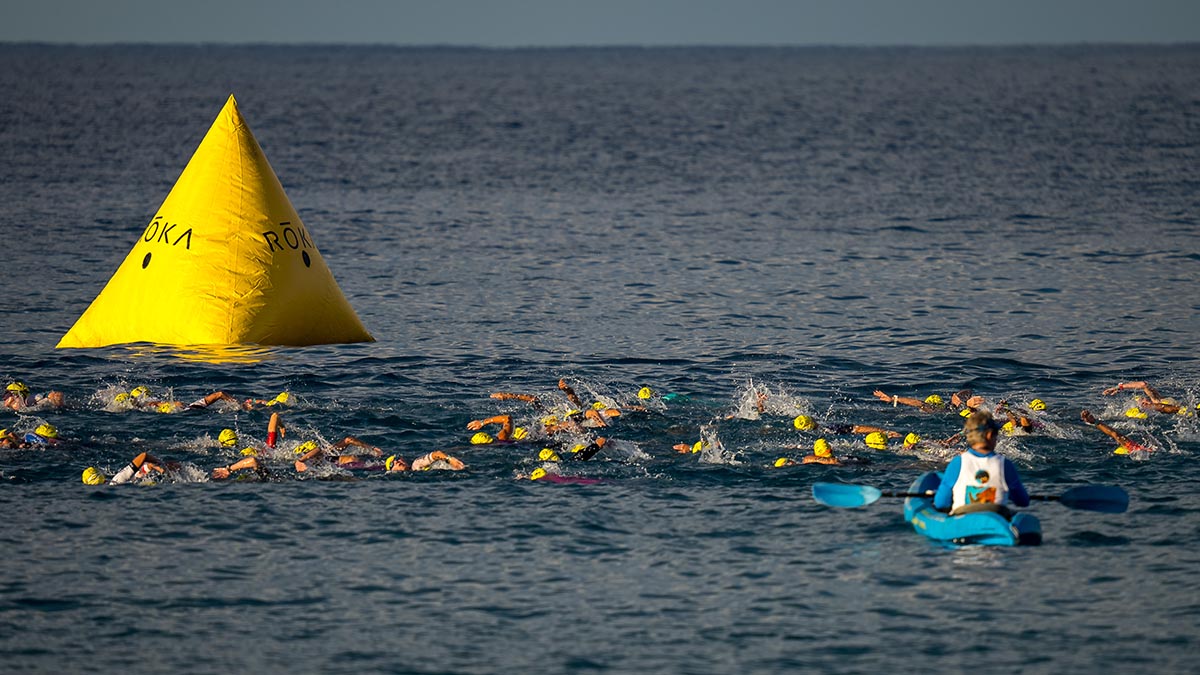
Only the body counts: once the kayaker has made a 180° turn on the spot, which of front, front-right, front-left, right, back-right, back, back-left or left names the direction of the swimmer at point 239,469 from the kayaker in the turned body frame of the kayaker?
right

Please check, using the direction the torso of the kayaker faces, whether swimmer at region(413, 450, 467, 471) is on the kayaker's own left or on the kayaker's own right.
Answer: on the kayaker's own left

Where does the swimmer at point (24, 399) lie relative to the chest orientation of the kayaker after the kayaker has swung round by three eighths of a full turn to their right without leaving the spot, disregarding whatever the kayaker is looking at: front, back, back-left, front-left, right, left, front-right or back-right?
back-right

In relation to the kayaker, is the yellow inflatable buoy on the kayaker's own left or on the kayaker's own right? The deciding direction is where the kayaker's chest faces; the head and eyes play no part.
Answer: on the kayaker's own left

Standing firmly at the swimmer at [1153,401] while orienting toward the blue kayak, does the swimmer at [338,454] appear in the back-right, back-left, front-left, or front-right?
front-right

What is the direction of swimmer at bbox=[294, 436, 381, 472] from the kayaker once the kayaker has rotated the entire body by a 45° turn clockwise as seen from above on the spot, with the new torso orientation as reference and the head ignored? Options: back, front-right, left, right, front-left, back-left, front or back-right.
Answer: back-left

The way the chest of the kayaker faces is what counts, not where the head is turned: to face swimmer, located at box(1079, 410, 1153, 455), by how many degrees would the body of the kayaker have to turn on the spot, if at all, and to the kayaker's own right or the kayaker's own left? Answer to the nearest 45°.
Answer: approximately 45° to the kayaker's own right

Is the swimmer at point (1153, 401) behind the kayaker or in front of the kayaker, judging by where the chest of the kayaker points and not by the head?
in front

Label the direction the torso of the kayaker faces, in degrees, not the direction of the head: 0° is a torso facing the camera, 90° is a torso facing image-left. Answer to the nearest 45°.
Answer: approximately 180°
